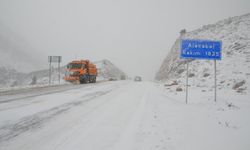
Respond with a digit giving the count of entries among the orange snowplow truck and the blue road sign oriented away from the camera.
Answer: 0

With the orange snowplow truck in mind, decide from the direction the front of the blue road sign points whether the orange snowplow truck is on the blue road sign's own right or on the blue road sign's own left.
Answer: on the blue road sign's own right

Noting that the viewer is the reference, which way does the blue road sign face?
facing the viewer

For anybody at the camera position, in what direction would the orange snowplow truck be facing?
facing the viewer and to the left of the viewer

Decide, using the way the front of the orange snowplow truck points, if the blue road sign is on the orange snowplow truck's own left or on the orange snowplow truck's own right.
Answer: on the orange snowplow truck's own left
